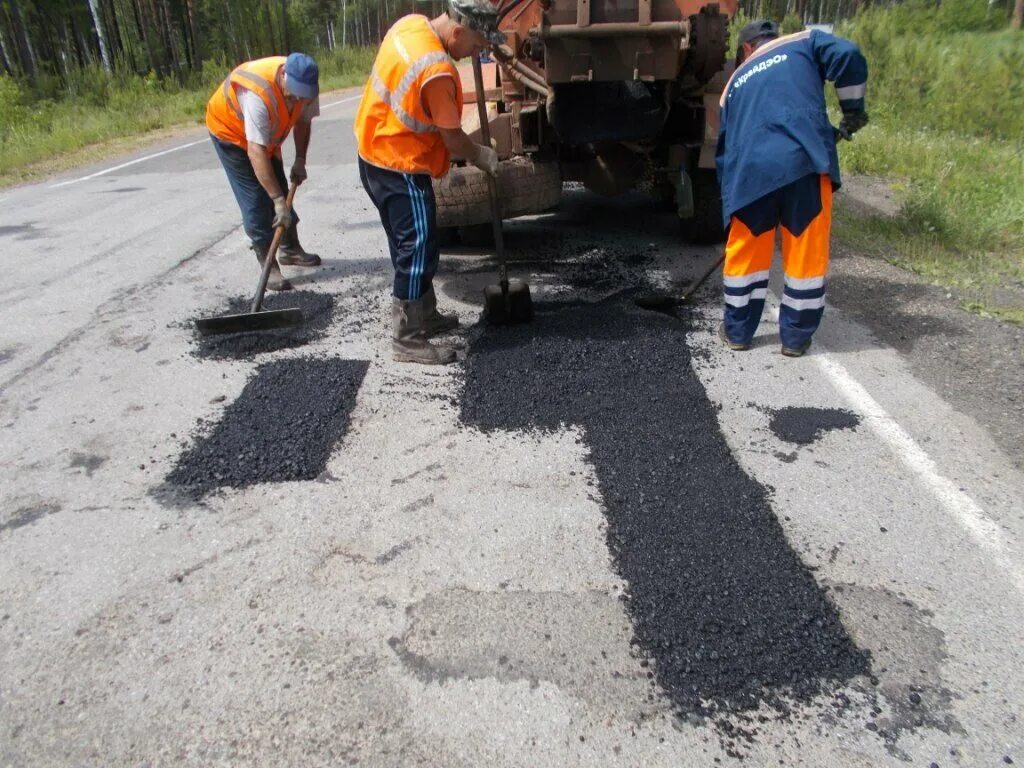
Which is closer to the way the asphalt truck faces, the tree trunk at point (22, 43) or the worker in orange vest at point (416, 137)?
the tree trunk

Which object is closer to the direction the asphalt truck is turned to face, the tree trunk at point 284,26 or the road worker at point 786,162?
the tree trunk

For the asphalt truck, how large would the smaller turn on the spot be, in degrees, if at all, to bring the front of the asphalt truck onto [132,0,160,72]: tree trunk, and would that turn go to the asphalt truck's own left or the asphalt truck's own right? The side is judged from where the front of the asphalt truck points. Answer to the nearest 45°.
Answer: approximately 45° to the asphalt truck's own left

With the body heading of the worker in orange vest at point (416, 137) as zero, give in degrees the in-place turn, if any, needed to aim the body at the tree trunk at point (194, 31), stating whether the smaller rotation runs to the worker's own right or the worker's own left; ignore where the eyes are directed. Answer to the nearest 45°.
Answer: approximately 90° to the worker's own left

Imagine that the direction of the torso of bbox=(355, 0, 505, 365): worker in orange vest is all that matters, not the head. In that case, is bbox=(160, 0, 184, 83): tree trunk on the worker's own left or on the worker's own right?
on the worker's own left

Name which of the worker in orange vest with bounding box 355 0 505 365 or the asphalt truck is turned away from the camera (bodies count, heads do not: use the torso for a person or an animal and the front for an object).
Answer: the asphalt truck

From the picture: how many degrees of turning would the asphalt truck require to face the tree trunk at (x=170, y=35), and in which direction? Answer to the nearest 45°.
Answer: approximately 45° to its left

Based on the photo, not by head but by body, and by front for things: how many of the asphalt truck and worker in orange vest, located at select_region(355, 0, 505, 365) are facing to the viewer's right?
1

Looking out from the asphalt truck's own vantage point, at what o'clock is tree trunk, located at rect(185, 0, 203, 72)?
The tree trunk is roughly at 11 o'clock from the asphalt truck.

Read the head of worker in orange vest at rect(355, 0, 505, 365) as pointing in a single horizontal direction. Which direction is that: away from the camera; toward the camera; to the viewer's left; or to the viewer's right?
to the viewer's right

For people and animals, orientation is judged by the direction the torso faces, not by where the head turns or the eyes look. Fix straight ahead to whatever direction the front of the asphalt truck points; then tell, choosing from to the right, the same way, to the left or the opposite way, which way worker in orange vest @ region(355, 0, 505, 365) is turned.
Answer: to the right

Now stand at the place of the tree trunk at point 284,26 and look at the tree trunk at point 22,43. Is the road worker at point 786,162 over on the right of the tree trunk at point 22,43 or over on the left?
left

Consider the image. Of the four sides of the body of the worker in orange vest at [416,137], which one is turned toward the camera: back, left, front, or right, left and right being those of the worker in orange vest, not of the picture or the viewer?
right

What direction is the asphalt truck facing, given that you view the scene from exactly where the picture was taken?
facing away from the viewer
